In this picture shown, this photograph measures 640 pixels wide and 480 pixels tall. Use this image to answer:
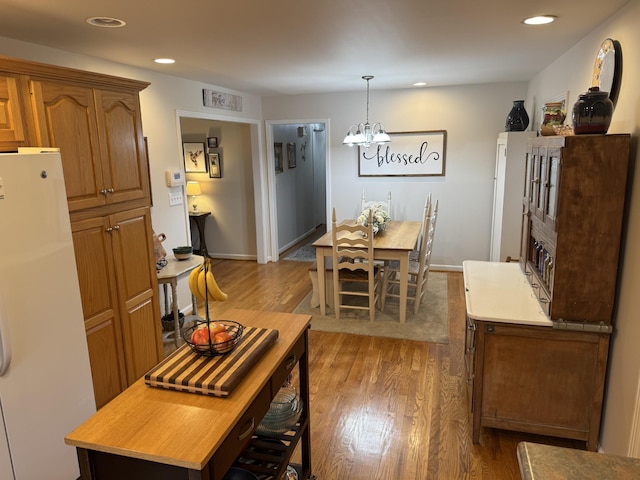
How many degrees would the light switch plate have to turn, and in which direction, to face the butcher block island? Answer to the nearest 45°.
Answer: approximately 45° to its right

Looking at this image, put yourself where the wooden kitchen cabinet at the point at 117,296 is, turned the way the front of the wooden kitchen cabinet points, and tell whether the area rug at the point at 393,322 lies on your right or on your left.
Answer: on your left

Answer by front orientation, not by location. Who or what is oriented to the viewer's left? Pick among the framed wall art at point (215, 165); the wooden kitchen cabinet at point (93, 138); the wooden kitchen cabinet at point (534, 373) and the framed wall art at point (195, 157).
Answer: the wooden kitchen cabinet at point (534, 373)

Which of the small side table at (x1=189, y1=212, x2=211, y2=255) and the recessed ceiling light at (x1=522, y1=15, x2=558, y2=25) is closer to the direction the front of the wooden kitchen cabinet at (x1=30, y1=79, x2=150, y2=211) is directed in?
the recessed ceiling light

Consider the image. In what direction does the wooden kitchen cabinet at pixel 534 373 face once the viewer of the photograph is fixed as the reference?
facing to the left of the viewer

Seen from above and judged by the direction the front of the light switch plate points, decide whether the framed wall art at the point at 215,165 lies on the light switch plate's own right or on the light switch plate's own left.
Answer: on the light switch plate's own left

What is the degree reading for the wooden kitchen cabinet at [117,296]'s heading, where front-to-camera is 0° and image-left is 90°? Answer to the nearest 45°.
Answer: approximately 315°

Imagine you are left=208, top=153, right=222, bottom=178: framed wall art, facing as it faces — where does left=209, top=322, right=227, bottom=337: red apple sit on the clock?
The red apple is roughly at 12 o'clock from the framed wall art.

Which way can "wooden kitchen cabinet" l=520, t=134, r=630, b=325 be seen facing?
to the viewer's left

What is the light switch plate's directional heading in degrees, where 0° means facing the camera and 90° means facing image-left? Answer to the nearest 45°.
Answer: approximately 315°

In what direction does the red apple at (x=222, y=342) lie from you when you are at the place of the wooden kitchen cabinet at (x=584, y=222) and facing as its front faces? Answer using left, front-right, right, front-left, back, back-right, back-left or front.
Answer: front-left
